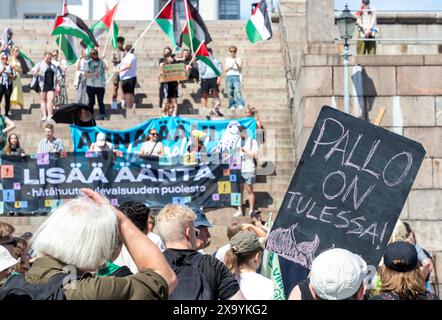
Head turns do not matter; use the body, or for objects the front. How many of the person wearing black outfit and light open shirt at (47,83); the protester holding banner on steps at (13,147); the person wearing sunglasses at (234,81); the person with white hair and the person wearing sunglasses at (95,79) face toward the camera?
4

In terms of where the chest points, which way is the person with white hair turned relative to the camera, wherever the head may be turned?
away from the camera

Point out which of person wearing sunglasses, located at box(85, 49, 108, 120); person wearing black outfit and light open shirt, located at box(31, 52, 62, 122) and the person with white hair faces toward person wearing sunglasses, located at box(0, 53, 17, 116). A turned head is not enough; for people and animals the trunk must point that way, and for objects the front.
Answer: the person with white hair

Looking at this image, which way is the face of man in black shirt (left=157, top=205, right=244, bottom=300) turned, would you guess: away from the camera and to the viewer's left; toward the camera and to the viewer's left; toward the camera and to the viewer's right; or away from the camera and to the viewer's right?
away from the camera and to the viewer's right

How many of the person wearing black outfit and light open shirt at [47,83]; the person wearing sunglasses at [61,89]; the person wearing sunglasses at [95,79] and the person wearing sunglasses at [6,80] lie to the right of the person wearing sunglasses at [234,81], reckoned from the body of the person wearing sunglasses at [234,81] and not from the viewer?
4

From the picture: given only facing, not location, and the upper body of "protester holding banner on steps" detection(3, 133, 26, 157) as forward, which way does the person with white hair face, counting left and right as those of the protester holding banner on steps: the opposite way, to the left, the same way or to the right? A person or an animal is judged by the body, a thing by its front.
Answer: the opposite way

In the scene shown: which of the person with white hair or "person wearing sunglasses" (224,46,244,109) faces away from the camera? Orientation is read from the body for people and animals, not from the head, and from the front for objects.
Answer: the person with white hair

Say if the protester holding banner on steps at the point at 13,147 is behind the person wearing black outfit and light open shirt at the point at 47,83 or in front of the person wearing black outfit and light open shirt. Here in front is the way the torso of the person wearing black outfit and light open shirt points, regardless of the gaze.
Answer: in front

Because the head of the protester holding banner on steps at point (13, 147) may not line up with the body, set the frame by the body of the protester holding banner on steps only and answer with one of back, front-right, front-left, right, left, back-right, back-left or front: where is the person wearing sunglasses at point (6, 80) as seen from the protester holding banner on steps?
back

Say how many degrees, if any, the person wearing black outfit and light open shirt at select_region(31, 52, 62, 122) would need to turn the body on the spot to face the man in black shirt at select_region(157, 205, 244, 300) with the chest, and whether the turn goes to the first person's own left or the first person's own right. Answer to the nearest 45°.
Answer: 0° — they already face them

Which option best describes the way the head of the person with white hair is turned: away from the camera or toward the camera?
away from the camera

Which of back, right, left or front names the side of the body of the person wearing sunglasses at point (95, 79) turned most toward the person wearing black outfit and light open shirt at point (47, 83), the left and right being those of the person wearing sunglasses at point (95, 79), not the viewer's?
right

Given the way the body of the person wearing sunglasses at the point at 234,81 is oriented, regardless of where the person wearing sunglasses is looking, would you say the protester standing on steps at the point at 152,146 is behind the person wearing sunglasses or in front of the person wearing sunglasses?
in front

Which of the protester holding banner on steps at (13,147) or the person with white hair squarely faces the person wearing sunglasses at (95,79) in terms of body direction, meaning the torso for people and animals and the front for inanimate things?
the person with white hair

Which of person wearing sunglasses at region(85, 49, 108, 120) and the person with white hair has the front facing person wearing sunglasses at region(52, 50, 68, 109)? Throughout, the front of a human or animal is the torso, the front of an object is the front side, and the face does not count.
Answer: the person with white hair

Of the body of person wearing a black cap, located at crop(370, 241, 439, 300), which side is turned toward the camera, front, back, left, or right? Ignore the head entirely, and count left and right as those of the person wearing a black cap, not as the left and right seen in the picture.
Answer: back

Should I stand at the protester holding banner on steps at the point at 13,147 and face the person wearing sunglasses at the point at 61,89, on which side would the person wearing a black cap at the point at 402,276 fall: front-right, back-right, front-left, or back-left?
back-right

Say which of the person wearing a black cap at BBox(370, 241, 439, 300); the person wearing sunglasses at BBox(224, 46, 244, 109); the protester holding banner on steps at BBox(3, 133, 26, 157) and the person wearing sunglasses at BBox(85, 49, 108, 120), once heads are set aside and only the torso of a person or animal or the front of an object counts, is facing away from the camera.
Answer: the person wearing a black cap at BBox(370, 241, 439, 300)
